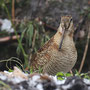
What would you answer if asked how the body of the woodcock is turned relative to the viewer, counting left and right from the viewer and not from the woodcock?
facing the viewer and to the right of the viewer
